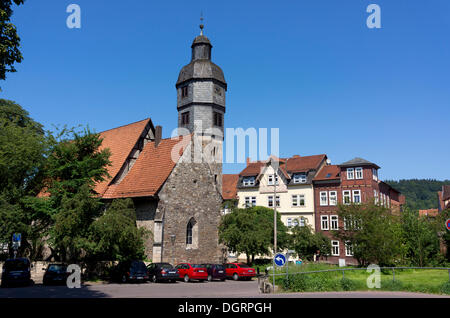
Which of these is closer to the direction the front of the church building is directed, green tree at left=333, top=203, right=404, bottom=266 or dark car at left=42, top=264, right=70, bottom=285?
the green tree

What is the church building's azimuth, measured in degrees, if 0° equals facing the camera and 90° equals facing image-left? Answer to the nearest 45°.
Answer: approximately 315°

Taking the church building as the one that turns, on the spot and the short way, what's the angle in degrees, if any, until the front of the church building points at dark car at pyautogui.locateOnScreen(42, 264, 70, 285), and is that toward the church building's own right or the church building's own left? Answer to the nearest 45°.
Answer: approximately 90° to the church building's own right

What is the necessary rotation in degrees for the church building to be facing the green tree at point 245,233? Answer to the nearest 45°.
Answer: approximately 45° to its left

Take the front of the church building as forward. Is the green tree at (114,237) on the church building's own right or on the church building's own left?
on the church building's own right

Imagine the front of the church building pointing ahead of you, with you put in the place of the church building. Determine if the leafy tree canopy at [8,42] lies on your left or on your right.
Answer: on your right

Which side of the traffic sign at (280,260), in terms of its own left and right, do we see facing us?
front

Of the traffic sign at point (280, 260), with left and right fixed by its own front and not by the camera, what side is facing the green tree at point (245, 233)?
back
